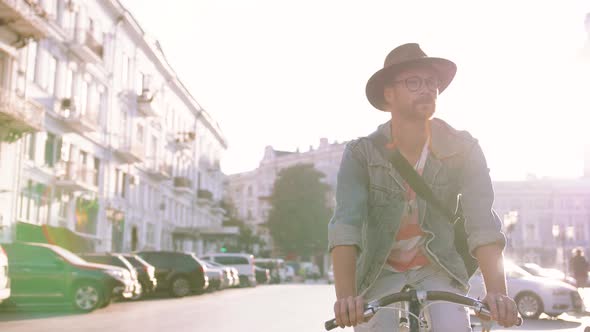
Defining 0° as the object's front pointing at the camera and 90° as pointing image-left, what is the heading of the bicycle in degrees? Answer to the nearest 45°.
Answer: approximately 0°

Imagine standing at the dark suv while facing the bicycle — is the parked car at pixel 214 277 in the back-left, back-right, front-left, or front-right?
back-left

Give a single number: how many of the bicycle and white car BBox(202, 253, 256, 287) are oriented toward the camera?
1

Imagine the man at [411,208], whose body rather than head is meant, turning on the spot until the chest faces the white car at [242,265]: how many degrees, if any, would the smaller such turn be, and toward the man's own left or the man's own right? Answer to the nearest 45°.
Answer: approximately 180°

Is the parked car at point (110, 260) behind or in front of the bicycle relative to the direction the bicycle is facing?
behind
